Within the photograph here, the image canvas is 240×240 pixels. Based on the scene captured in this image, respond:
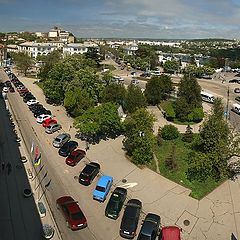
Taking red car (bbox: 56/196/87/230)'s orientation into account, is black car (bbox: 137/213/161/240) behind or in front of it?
behind

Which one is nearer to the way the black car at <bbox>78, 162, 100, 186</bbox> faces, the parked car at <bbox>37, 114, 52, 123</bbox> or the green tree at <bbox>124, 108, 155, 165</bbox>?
the green tree

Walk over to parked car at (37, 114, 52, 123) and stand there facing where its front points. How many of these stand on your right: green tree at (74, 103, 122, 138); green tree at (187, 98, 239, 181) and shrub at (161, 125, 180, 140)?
3

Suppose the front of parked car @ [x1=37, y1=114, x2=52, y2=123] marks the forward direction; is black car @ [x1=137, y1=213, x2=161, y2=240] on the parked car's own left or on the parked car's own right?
on the parked car's own right

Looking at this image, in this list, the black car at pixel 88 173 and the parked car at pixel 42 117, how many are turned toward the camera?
0

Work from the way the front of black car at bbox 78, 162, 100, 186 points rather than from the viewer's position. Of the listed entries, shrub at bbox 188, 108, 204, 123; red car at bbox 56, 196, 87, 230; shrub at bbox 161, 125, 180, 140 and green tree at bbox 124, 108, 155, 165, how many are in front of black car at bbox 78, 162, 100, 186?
3

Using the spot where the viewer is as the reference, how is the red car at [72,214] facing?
facing away from the viewer and to the left of the viewer
